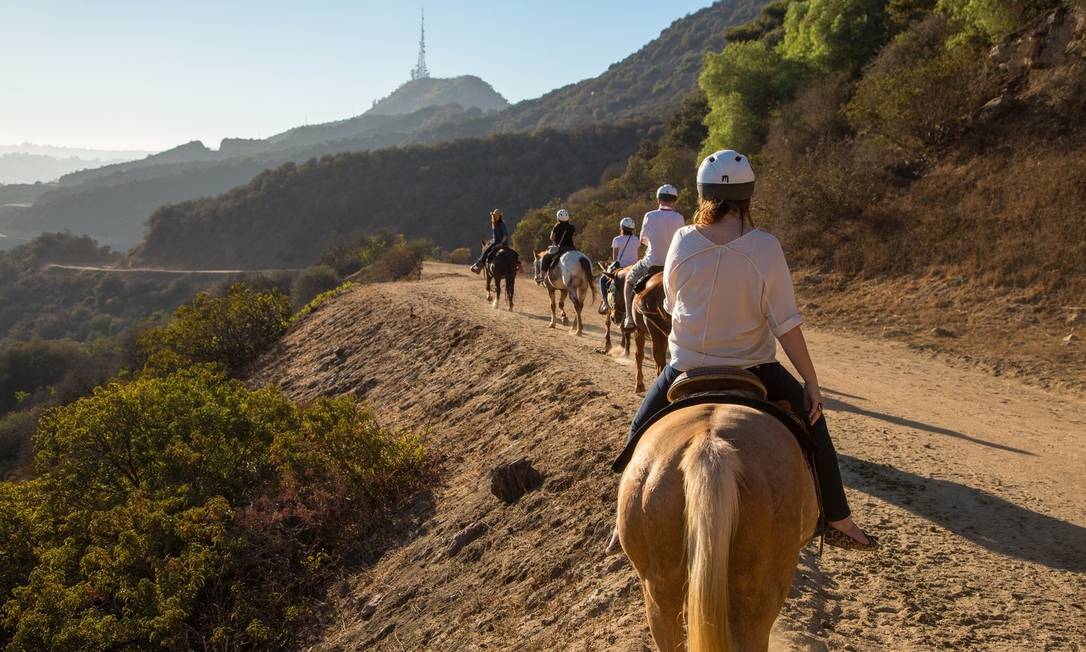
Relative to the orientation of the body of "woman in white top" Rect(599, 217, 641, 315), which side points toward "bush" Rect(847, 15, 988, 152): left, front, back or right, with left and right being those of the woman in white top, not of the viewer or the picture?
right

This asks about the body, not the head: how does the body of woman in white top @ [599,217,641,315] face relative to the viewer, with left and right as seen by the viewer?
facing away from the viewer and to the left of the viewer

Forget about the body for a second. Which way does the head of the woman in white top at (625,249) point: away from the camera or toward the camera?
away from the camera

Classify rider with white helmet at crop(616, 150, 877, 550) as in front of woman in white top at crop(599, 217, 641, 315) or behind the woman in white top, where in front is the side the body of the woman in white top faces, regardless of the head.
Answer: behind

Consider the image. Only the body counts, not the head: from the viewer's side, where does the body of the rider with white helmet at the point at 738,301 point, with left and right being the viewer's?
facing away from the viewer

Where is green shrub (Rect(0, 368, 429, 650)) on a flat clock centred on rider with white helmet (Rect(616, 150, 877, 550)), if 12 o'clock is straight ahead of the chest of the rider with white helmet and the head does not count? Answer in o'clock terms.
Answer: The green shrub is roughly at 10 o'clock from the rider with white helmet.

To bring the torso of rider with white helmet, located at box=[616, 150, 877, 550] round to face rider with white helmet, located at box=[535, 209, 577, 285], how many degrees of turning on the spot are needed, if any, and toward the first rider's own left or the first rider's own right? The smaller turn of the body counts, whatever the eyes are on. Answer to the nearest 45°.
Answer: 0° — they already face them

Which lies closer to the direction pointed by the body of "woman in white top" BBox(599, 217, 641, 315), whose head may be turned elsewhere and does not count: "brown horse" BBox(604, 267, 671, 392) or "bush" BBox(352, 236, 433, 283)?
the bush

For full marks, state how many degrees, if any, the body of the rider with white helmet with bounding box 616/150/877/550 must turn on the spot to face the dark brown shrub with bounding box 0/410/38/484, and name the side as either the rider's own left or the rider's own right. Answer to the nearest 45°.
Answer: approximately 45° to the rider's own left

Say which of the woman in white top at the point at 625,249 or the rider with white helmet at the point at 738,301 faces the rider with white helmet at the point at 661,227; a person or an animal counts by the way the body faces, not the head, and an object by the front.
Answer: the rider with white helmet at the point at 738,301
